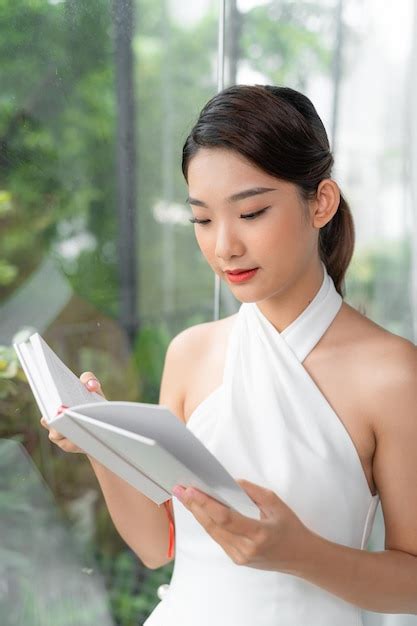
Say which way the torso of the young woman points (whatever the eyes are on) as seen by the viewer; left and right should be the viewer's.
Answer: facing the viewer and to the left of the viewer

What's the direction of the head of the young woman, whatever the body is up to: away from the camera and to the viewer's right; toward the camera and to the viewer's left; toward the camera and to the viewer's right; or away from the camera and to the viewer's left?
toward the camera and to the viewer's left
